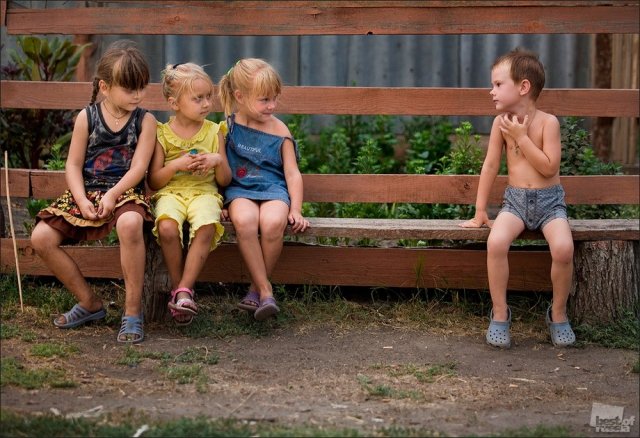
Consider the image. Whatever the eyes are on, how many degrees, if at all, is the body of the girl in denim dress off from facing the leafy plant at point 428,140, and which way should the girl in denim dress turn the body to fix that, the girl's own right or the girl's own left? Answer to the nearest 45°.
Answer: approximately 135° to the girl's own left

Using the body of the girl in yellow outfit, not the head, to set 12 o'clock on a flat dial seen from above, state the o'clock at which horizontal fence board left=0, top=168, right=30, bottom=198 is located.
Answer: The horizontal fence board is roughly at 4 o'clock from the girl in yellow outfit.

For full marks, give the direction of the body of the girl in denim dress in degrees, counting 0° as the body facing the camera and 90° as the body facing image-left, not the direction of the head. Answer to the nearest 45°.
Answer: approximately 0°

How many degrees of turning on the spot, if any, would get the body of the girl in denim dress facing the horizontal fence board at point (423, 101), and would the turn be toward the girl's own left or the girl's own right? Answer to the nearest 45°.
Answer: approximately 90° to the girl's own left

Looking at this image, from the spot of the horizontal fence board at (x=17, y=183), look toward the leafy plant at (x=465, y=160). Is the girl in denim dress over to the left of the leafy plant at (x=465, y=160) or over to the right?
right

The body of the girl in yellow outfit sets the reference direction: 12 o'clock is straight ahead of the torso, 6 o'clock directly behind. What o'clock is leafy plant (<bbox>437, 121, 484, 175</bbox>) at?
The leafy plant is roughly at 8 o'clock from the girl in yellow outfit.
